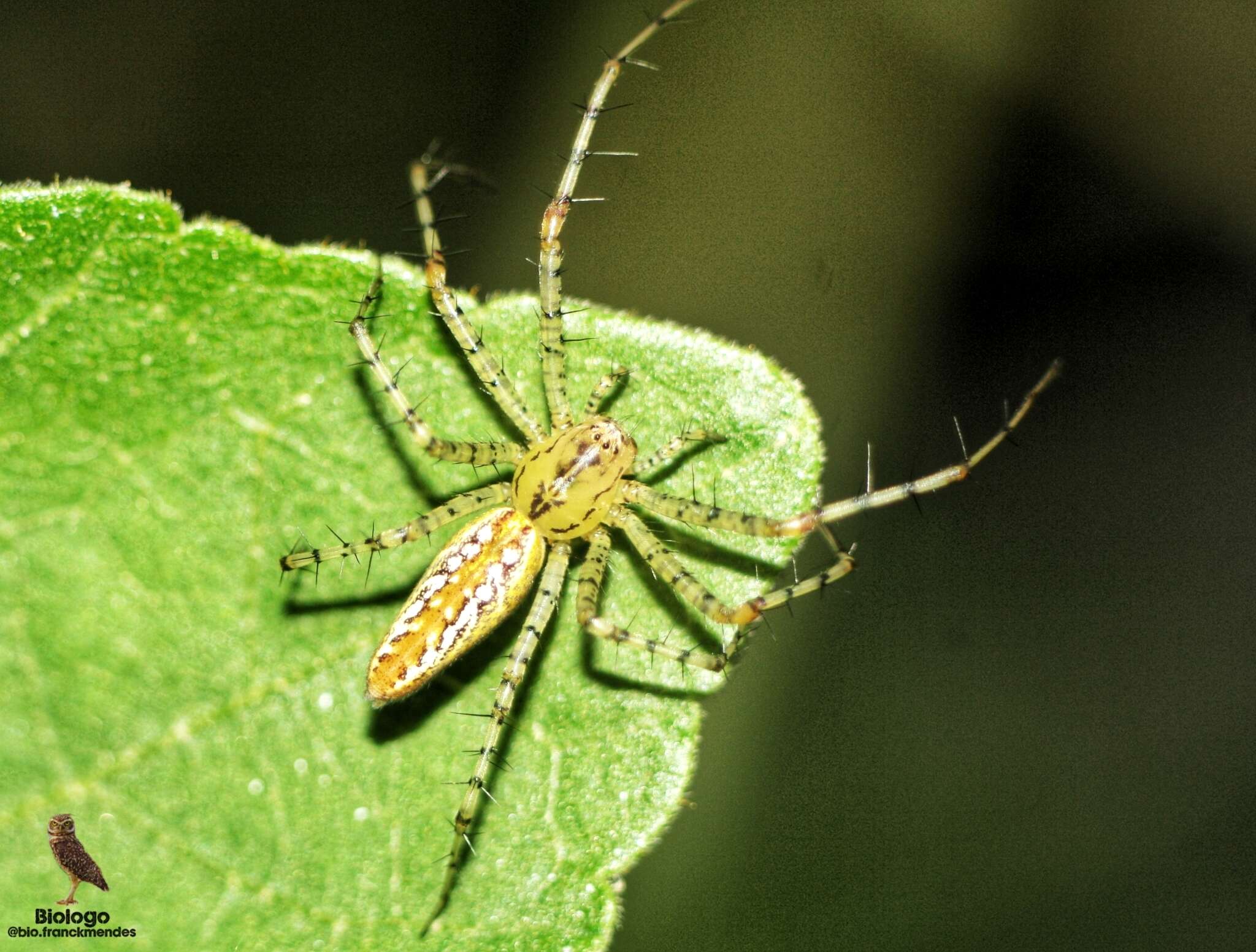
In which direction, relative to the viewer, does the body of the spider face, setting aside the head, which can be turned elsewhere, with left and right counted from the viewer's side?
facing away from the viewer and to the right of the viewer
